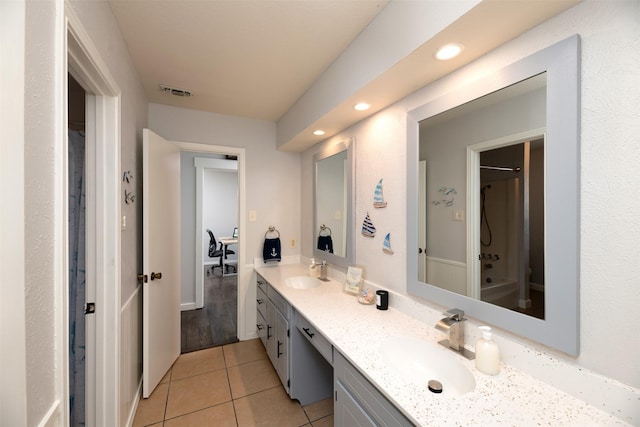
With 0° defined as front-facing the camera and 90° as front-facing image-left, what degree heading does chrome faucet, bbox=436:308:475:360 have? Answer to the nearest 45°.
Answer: approximately 45°

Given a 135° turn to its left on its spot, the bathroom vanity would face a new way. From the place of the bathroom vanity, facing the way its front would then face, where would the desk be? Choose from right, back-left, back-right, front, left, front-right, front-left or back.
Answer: back-left

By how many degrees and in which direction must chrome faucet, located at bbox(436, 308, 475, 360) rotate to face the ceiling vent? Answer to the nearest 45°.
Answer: approximately 45° to its right

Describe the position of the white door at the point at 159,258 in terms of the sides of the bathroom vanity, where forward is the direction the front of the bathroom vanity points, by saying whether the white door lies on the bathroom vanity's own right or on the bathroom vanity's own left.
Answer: on the bathroom vanity's own right

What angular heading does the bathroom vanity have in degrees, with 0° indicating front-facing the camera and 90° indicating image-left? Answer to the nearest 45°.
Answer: approximately 45°

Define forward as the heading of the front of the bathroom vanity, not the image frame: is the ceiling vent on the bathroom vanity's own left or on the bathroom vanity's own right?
on the bathroom vanity's own right
